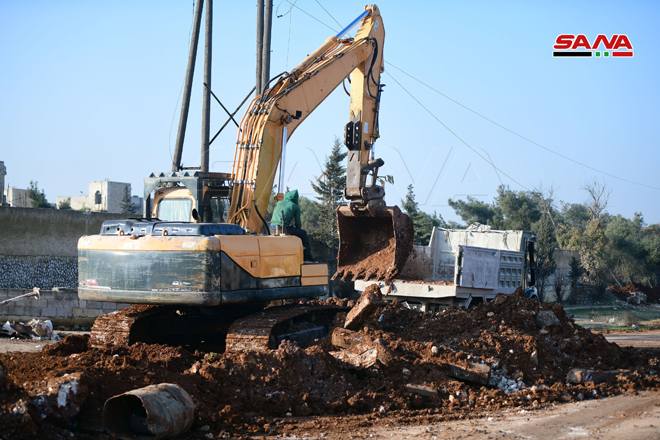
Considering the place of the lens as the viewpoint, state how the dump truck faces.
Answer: facing away from the viewer and to the right of the viewer

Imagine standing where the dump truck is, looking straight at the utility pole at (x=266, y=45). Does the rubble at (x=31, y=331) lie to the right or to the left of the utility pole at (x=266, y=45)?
left

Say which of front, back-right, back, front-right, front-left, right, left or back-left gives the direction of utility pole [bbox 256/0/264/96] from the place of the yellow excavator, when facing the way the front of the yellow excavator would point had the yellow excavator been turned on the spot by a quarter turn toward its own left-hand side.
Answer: front-right

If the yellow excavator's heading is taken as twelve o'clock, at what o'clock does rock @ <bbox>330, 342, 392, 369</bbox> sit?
The rock is roughly at 3 o'clock from the yellow excavator.

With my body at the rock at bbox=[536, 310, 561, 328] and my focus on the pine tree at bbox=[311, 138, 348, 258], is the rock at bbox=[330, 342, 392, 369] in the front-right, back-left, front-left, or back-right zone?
back-left

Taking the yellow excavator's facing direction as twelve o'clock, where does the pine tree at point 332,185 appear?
The pine tree is roughly at 11 o'clock from the yellow excavator.

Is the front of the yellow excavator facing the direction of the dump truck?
yes

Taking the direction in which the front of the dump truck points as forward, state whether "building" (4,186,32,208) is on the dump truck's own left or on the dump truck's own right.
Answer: on the dump truck's own left

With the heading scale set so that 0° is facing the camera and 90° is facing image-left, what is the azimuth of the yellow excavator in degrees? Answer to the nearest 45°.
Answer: approximately 225°

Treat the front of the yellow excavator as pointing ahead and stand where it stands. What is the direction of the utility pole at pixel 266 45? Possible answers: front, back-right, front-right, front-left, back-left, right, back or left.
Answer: front-left

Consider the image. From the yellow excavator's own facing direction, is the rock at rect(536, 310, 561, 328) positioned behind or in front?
in front
